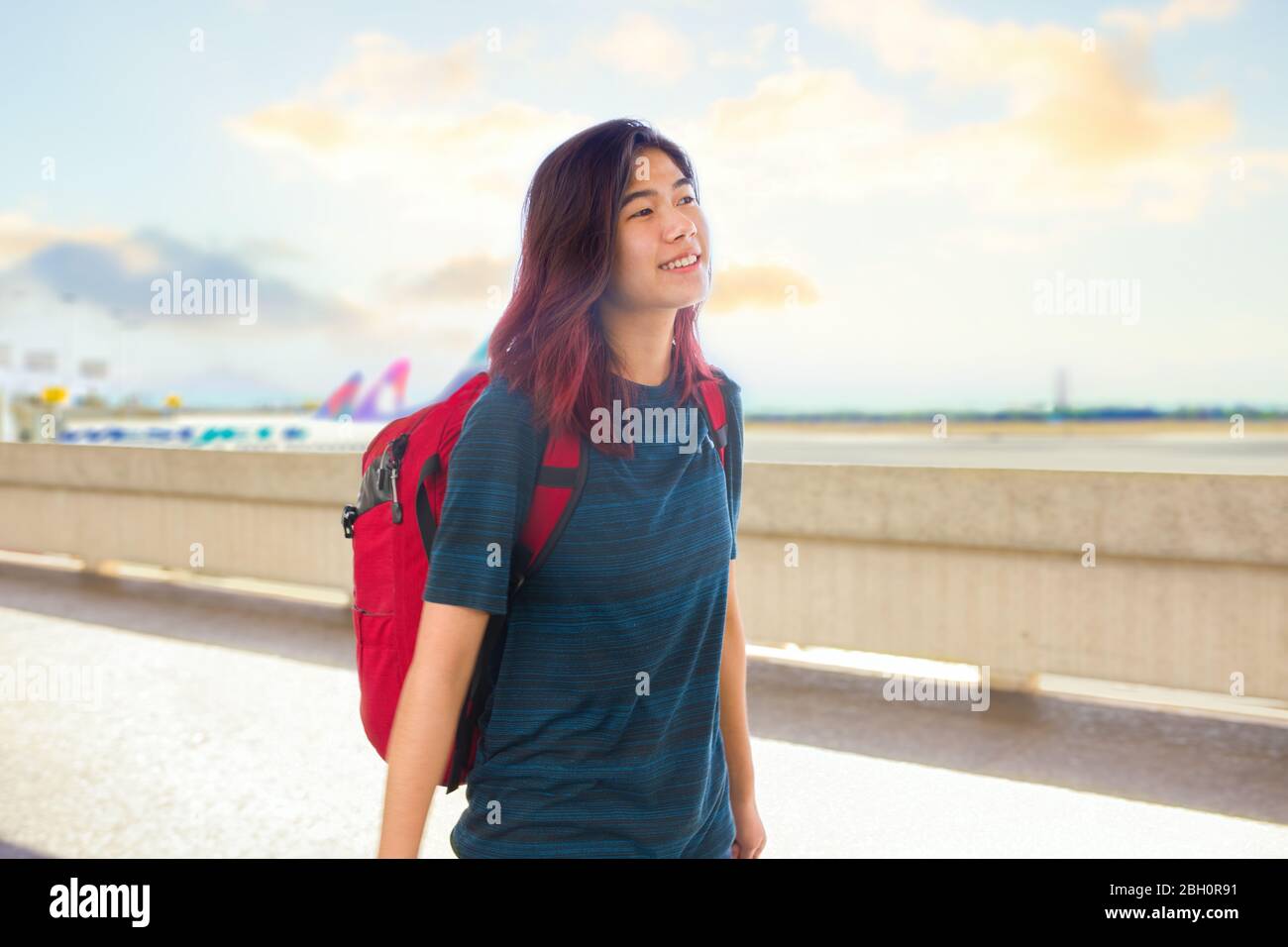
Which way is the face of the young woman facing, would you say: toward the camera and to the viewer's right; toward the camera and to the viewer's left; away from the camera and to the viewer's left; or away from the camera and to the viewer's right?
toward the camera and to the viewer's right

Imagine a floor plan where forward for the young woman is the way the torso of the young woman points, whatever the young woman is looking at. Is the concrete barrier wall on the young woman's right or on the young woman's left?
on the young woman's left

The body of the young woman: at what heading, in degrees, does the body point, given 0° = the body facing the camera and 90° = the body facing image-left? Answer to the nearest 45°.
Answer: approximately 315°
